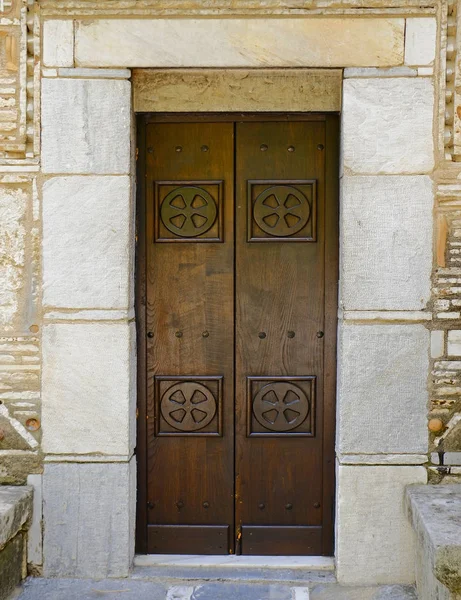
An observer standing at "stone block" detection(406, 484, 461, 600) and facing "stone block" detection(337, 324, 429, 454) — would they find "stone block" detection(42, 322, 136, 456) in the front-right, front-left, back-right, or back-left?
front-left

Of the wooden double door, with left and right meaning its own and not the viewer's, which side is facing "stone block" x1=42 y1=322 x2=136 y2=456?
right

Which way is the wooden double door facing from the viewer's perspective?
toward the camera

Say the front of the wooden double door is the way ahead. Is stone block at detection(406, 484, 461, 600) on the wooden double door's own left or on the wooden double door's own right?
on the wooden double door's own left

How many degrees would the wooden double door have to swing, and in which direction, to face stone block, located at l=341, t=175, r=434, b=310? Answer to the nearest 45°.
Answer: approximately 90° to its left
